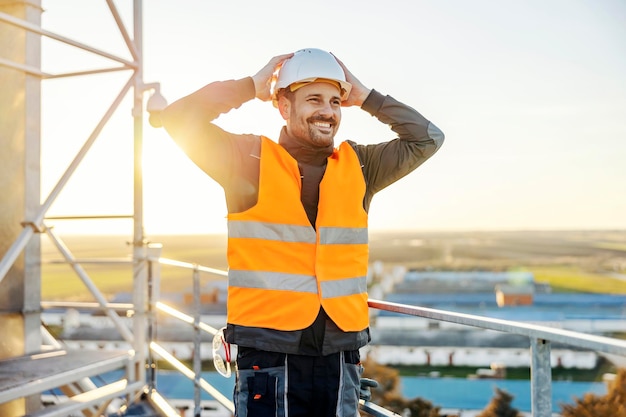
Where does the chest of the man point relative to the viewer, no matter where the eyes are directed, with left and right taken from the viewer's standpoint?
facing the viewer and to the right of the viewer

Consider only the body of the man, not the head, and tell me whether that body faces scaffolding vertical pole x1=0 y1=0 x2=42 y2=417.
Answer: no

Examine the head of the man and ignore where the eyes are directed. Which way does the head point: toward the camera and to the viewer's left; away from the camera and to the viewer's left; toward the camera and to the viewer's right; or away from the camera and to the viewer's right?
toward the camera and to the viewer's right
